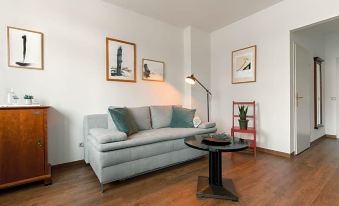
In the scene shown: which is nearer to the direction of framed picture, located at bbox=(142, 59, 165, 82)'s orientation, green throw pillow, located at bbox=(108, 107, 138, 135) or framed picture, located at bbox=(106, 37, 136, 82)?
the green throw pillow

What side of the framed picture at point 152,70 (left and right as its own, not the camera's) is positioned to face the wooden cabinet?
right

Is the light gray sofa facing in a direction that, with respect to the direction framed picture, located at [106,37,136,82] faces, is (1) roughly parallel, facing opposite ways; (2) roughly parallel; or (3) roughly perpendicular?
roughly parallel

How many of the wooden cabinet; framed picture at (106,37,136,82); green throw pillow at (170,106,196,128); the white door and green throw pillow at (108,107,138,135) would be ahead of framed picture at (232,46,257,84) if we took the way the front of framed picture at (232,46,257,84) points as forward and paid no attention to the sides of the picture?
4

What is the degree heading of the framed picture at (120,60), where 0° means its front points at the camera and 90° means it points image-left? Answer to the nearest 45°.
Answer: approximately 315°

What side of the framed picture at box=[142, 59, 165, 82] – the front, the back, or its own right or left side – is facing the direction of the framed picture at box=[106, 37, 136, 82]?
right

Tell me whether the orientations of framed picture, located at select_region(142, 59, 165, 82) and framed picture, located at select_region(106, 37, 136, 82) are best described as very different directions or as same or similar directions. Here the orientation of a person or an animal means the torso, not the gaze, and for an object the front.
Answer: same or similar directions

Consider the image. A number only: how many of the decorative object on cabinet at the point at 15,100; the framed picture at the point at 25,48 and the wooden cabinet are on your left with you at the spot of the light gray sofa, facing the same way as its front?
0

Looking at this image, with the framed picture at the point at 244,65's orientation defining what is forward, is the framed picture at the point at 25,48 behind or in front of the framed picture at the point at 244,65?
in front

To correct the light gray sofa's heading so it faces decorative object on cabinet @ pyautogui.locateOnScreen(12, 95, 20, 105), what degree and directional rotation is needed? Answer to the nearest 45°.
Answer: approximately 135° to its right

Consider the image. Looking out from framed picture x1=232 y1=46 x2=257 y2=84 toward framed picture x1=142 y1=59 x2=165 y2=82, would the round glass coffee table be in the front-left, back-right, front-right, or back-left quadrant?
front-left

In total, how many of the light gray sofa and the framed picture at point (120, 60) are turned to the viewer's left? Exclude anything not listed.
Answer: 0

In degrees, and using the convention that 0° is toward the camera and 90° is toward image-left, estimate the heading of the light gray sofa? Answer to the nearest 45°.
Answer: approximately 315°

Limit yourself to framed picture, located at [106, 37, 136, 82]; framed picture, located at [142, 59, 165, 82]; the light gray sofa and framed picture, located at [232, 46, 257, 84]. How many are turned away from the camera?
0

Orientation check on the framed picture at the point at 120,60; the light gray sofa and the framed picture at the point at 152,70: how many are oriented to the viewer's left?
0

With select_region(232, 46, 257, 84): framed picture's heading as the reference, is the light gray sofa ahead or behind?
ahead

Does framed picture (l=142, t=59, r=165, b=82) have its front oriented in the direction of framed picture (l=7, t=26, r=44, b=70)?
no

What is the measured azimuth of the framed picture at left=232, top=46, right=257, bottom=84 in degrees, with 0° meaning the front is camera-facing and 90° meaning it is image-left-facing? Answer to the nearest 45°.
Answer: approximately 45°
